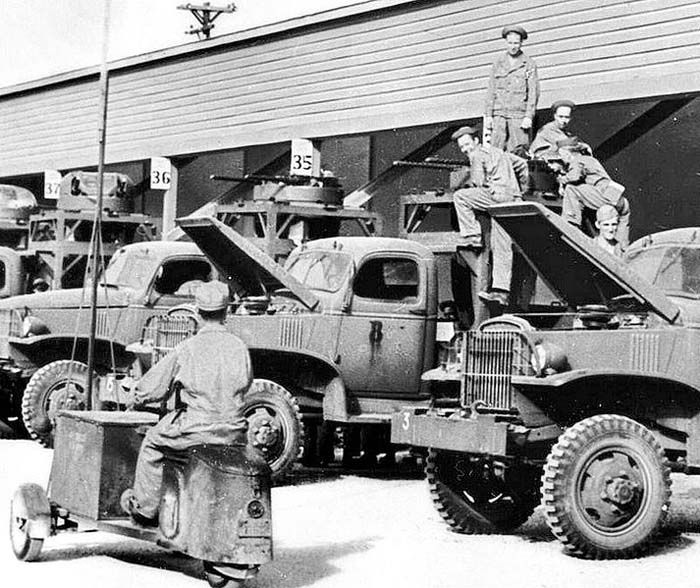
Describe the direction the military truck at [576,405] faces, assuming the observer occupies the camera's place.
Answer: facing the viewer and to the left of the viewer

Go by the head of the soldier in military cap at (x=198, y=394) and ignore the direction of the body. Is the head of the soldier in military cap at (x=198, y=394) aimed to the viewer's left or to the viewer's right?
to the viewer's left

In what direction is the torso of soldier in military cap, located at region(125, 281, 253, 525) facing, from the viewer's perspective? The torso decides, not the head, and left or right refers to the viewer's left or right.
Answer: facing away from the viewer and to the left of the viewer

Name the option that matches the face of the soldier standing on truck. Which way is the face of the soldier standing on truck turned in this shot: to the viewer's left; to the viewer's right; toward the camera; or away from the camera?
toward the camera

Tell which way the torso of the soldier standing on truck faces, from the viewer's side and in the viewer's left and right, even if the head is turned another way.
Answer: facing the viewer

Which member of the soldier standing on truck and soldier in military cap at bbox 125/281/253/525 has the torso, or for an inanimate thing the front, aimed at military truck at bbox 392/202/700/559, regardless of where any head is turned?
the soldier standing on truck

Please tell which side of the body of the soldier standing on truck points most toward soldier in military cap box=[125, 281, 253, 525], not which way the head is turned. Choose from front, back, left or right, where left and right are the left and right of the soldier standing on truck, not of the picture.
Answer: front

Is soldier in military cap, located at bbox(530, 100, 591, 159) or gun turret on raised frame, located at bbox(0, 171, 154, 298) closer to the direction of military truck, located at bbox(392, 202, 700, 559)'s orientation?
the gun turret on raised frame

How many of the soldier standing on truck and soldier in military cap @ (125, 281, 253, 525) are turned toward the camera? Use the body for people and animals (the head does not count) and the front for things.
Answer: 1

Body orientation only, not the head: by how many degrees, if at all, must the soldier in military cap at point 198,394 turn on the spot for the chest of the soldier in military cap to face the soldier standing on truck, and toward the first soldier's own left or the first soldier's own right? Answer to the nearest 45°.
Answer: approximately 90° to the first soldier's own right

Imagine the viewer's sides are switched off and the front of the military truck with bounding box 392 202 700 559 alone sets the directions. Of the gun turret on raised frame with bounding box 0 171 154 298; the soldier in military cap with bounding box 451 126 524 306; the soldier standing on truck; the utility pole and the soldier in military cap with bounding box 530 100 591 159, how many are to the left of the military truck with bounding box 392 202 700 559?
0

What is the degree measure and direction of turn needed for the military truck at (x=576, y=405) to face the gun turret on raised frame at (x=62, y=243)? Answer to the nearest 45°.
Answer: approximately 90° to its right

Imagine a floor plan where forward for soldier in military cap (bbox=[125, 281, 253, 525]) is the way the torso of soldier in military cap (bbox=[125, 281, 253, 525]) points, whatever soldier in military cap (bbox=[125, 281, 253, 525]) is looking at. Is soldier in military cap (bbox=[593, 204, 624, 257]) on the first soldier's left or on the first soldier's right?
on the first soldier's right

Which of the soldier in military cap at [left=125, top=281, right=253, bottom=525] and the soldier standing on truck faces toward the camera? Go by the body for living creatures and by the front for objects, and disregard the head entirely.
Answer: the soldier standing on truck
